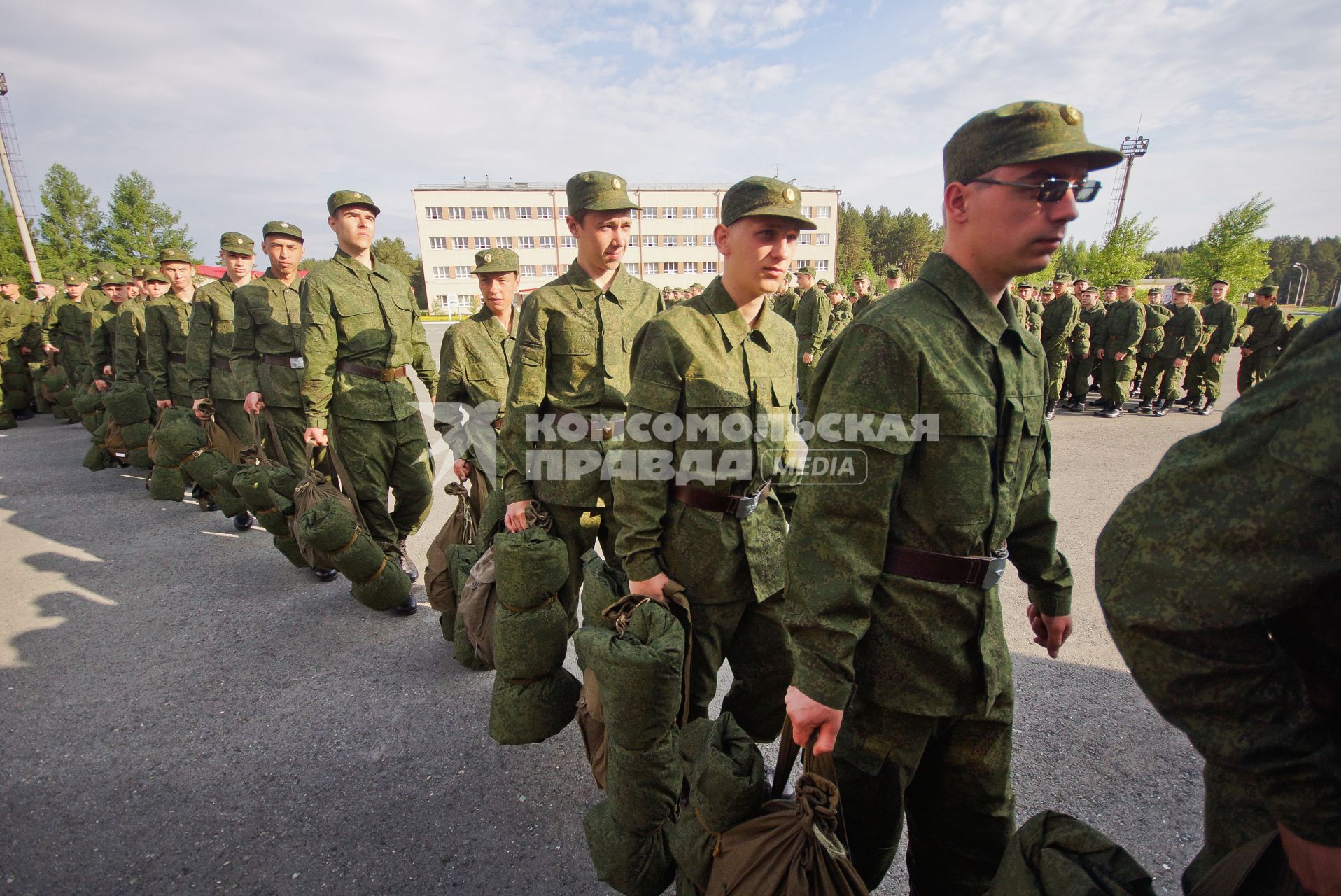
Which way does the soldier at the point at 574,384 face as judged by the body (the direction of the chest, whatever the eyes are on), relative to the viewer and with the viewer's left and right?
facing the viewer and to the right of the viewer

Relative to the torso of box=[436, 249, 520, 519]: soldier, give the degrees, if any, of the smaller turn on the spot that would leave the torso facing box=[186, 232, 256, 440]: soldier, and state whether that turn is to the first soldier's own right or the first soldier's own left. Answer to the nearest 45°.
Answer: approximately 180°

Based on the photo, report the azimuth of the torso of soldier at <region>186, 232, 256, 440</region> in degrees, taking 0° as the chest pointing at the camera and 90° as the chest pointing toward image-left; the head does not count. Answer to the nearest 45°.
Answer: approximately 315°

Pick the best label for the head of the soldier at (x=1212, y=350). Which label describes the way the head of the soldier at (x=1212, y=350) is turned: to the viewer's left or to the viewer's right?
to the viewer's left

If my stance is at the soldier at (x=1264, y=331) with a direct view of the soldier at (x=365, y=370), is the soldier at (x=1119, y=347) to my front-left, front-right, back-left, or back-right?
front-right

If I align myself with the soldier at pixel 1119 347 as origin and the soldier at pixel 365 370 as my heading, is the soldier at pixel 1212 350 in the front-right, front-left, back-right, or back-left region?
back-left

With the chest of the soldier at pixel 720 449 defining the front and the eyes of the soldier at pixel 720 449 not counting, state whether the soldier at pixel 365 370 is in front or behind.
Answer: behind

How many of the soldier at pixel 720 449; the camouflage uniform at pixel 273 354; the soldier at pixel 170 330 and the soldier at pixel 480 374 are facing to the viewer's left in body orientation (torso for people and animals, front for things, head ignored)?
0

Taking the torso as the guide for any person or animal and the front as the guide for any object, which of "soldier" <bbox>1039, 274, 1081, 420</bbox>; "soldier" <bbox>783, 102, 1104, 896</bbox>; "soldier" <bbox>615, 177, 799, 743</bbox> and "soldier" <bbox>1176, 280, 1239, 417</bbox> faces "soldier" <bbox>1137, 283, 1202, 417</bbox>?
"soldier" <bbox>1176, 280, 1239, 417</bbox>

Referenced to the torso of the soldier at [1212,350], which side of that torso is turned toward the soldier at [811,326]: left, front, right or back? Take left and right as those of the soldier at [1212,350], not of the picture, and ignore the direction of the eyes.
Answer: front

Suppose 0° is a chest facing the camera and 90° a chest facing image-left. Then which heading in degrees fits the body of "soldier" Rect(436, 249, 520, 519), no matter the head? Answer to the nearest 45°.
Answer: approximately 315°

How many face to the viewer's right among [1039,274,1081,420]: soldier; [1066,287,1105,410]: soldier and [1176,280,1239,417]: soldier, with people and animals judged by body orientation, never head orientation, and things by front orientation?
0

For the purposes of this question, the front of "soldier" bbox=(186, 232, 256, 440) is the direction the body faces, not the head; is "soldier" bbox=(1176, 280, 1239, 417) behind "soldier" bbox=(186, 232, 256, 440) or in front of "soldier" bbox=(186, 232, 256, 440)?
in front

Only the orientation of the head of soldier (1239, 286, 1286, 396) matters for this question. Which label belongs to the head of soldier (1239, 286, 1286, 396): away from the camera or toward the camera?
toward the camera

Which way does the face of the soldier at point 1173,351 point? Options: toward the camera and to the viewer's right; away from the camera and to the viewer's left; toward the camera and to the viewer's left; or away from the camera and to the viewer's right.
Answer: toward the camera and to the viewer's left

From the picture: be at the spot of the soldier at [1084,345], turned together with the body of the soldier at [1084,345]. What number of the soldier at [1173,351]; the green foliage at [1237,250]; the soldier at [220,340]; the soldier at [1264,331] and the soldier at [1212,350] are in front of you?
1
